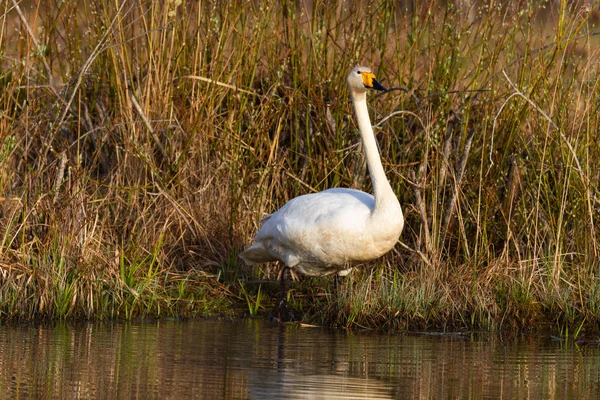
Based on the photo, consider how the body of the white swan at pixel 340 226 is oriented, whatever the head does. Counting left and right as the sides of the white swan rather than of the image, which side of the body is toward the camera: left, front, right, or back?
right
